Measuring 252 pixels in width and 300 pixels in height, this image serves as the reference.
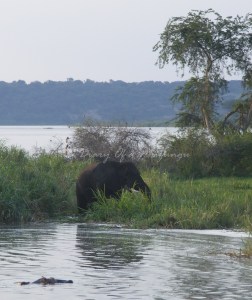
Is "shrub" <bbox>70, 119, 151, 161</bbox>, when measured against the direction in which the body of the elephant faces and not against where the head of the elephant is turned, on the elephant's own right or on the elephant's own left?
on the elephant's own left

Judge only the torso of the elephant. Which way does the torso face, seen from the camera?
to the viewer's right

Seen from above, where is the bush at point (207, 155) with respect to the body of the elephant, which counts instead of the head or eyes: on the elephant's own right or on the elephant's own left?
on the elephant's own left
